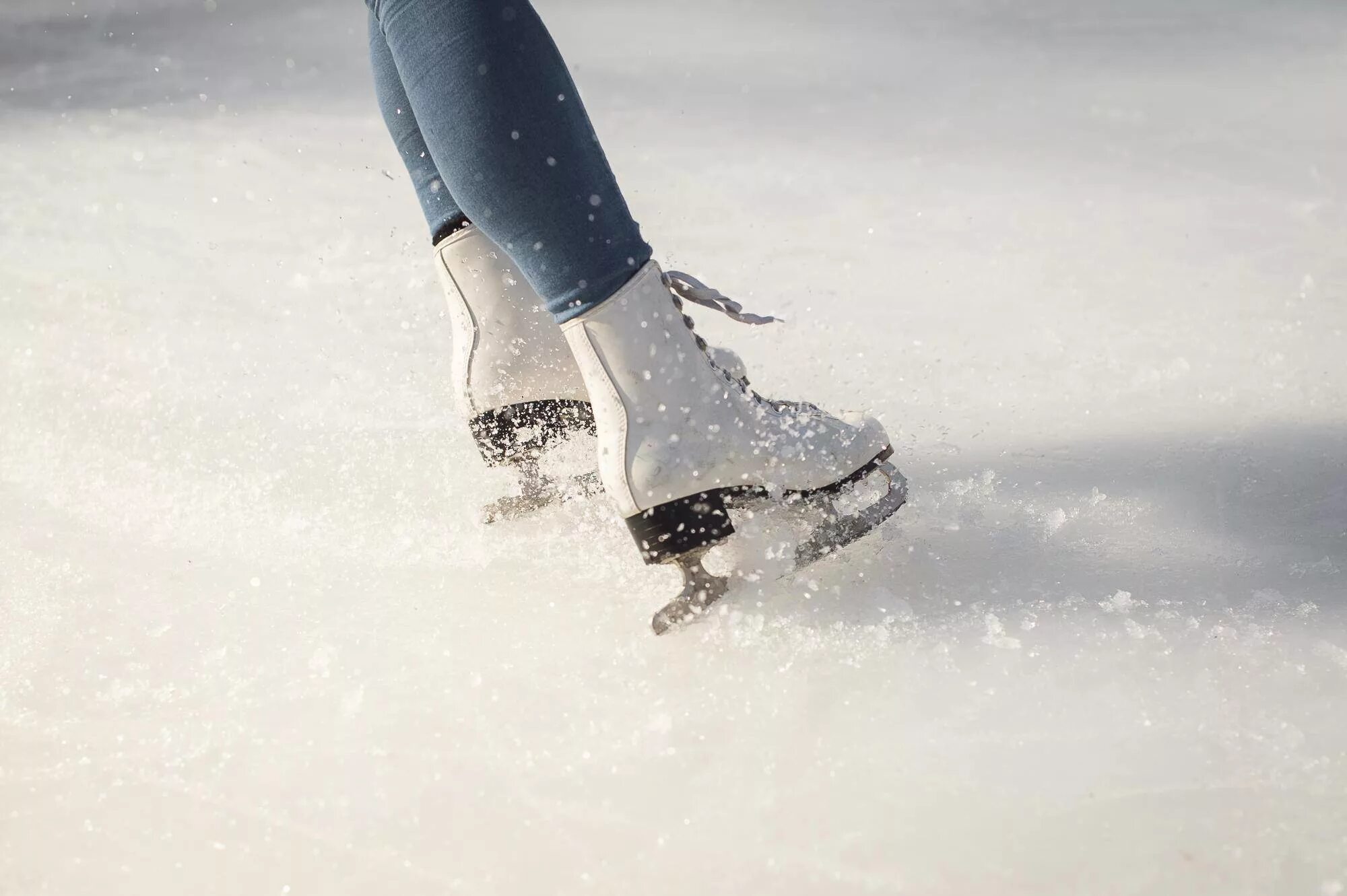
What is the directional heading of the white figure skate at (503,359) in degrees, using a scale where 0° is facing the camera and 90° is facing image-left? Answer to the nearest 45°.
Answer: approximately 270°
